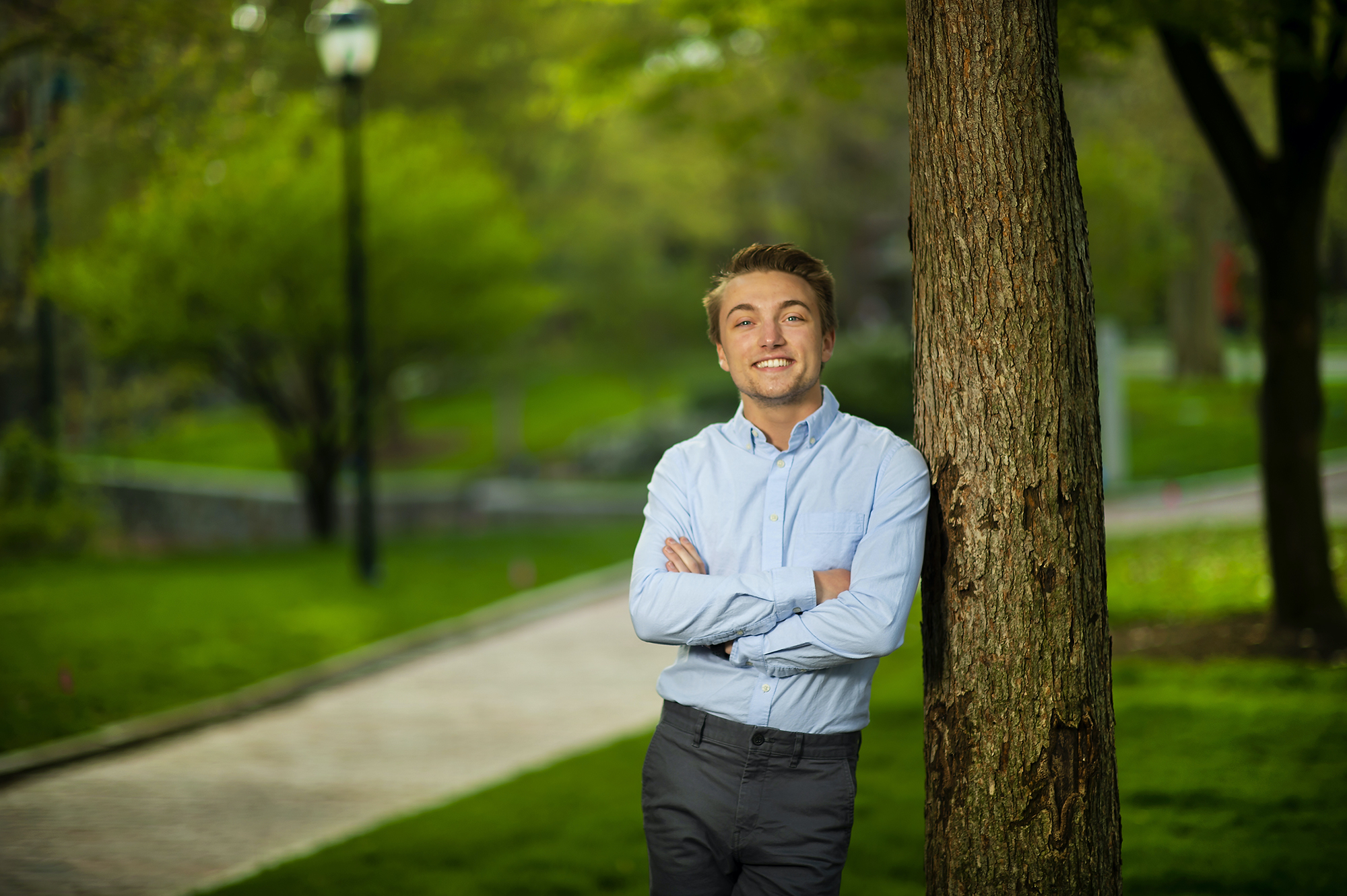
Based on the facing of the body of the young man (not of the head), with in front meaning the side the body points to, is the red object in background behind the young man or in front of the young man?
behind

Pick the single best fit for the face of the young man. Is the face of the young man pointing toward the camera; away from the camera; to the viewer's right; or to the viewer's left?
toward the camera

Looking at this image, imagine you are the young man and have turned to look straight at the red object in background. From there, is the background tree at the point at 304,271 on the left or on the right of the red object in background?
left

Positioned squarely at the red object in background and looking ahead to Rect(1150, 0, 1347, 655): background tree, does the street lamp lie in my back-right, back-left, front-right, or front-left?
front-right

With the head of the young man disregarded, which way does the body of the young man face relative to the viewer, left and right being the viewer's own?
facing the viewer

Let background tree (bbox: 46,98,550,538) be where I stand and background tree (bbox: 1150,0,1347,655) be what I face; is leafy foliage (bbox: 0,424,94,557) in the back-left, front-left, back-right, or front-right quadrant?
back-right

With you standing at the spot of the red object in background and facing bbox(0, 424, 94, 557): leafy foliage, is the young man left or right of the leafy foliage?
left

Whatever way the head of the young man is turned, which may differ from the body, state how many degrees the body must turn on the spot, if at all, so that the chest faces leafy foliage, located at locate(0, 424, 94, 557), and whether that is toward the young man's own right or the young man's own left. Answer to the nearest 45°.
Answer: approximately 135° to the young man's own right

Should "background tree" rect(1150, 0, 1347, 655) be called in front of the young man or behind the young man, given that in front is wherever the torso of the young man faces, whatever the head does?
behind

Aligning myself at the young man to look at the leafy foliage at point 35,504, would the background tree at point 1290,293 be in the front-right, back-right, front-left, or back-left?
front-right
